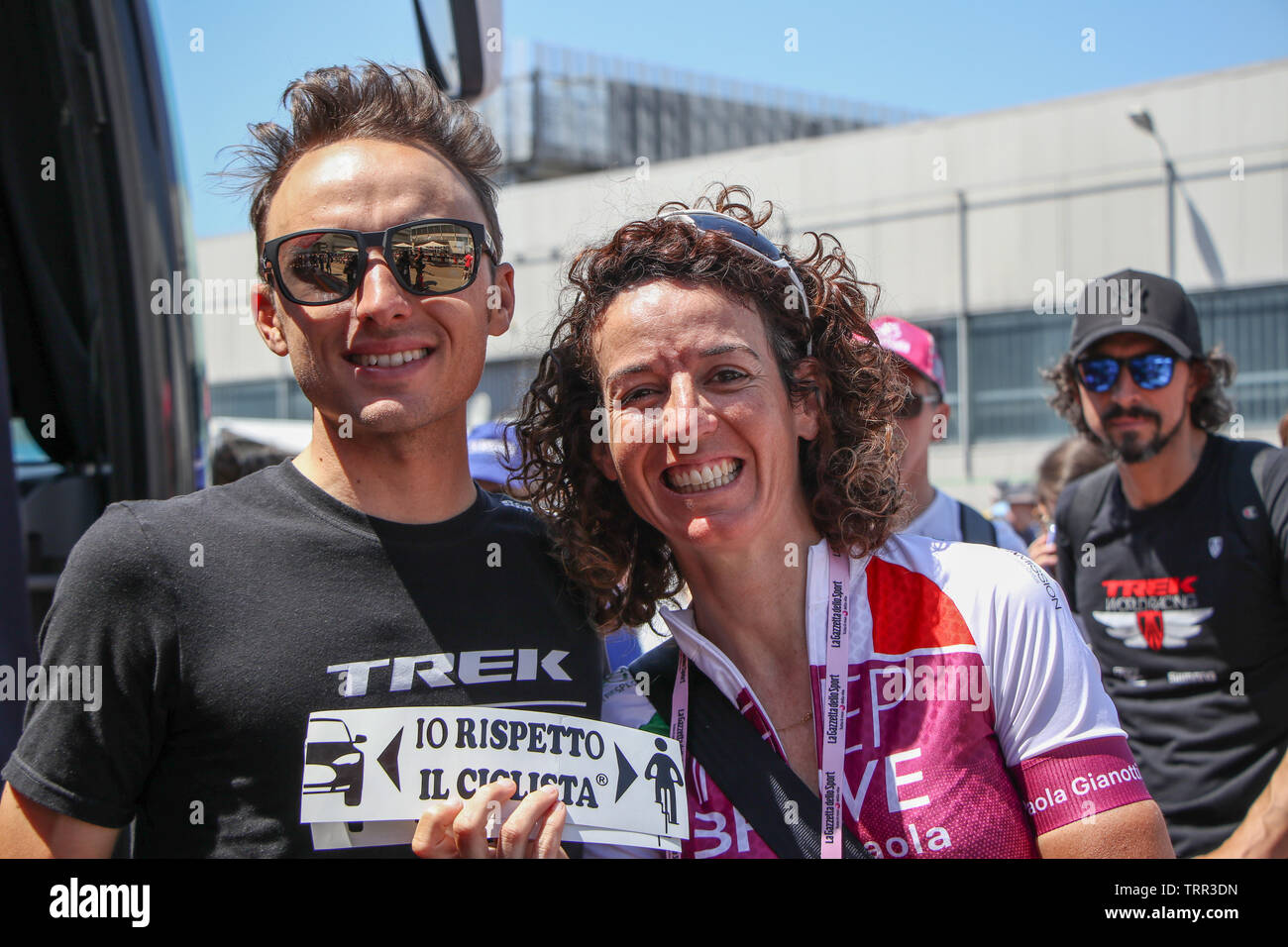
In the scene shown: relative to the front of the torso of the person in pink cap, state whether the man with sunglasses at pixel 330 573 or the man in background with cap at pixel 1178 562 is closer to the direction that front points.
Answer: the man with sunglasses

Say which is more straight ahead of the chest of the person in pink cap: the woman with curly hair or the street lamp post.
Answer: the woman with curly hair

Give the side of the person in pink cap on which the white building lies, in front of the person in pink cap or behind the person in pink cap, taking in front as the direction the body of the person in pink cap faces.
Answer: behind

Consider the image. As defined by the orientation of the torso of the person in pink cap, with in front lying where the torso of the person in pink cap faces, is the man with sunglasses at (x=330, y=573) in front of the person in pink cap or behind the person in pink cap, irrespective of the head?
in front

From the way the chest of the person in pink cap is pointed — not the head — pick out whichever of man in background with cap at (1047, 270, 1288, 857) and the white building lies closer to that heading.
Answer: the man in background with cap

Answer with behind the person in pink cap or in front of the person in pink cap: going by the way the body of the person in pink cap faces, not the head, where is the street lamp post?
behind

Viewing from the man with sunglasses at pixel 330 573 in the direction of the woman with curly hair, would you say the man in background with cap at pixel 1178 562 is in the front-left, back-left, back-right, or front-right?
front-left

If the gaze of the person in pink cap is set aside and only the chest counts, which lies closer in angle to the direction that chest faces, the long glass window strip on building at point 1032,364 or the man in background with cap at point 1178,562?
the man in background with cap

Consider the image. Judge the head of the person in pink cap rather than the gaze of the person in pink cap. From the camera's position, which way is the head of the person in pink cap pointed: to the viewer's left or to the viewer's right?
to the viewer's left

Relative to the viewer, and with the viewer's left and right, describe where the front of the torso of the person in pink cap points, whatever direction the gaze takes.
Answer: facing the viewer and to the left of the viewer
